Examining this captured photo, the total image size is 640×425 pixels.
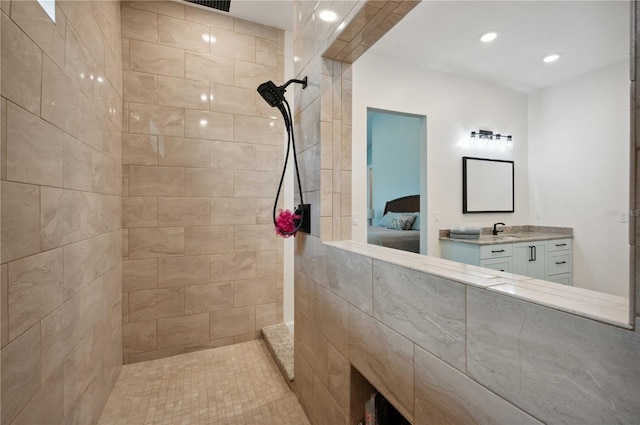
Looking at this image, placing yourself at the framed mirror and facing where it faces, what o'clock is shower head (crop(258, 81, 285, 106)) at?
The shower head is roughly at 2 o'clock from the framed mirror.

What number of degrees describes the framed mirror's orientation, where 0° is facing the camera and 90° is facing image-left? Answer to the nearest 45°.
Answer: approximately 315°

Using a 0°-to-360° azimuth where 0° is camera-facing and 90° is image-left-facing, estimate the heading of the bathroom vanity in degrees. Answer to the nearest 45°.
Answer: approximately 315°
